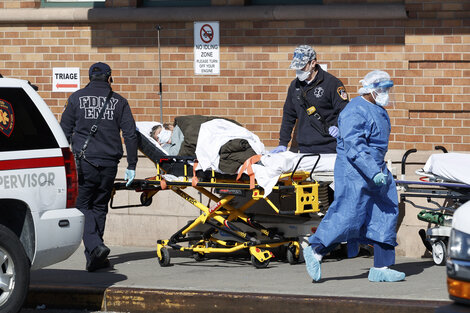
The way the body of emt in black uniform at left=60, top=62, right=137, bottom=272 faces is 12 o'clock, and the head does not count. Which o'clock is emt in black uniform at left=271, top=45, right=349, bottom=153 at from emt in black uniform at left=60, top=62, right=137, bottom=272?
emt in black uniform at left=271, top=45, right=349, bottom=153 is roughly at 3 o'clock from emt in black uniform at left=60, top=62, right=137, bottom=272.

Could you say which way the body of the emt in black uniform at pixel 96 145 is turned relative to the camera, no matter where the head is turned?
away from the camera

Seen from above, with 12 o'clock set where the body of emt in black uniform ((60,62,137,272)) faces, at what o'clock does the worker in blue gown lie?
The worker in blue gown is roughly at 4 o'clock from the emt in black uniform.

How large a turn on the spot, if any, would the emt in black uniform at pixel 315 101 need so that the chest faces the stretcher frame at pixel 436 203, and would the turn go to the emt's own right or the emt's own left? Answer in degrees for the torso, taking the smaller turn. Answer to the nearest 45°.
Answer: approximately 135° to the emt's own left

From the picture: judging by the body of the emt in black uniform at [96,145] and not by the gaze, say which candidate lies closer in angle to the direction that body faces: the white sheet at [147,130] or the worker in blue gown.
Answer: the white sheet

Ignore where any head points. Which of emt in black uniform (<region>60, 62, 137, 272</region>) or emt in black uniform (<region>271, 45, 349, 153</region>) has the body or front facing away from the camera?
emt in black uniform (<region>60, 62, 137, 272</region>)
